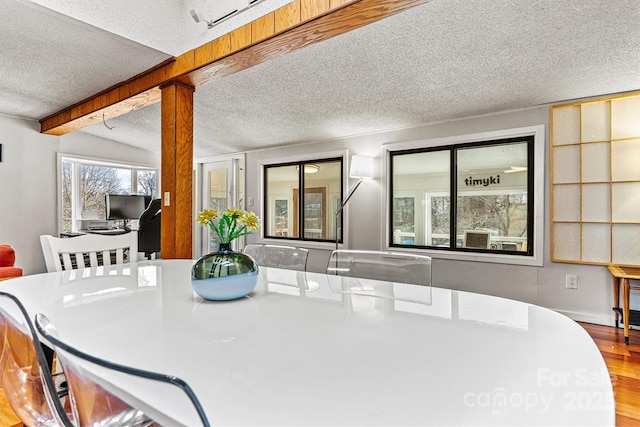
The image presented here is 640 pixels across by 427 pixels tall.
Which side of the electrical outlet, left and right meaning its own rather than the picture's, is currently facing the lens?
front

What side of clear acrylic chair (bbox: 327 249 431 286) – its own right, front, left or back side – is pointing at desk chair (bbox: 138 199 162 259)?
right

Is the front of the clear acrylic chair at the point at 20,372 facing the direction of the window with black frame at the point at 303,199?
yes

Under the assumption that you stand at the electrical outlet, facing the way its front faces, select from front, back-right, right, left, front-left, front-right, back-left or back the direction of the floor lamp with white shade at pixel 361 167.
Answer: right

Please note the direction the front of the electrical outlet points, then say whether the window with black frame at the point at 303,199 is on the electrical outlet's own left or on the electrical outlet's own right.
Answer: on the electrical outlet's own right

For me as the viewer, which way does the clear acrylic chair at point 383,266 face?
facing the viewer and to the left of the viewer

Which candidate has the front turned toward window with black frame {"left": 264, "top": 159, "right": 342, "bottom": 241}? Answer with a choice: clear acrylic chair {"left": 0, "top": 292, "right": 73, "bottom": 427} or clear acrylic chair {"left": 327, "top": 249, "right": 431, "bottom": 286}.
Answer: clear acrylic chair {"left": 0, "top": 292, "right": 73, "bottom": 427}

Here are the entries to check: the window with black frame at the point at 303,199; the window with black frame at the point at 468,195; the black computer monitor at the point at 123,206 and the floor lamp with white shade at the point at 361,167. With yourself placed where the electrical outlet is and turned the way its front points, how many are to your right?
4

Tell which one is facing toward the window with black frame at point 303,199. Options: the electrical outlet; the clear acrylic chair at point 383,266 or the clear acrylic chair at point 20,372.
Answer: the clear acrylic chair at point 20,372

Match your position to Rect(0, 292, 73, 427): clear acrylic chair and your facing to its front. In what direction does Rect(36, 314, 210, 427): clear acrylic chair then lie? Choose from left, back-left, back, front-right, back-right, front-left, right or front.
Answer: back-right

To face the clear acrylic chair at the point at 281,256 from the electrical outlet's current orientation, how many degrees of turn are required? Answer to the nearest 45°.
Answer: approximately 45° to its right

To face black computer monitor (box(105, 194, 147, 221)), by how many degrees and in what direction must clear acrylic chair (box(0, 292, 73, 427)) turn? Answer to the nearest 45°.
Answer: approximately 45° to its left

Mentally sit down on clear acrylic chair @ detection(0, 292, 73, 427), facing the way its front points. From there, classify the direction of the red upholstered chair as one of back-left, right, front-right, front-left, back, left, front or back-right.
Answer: front-left

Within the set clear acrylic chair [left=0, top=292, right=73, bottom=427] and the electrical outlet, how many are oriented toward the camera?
1
